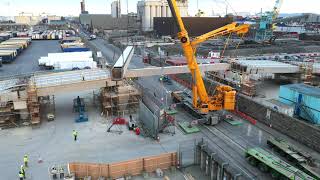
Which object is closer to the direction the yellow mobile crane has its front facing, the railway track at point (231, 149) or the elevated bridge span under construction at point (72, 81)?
the elevated bridge span under construction

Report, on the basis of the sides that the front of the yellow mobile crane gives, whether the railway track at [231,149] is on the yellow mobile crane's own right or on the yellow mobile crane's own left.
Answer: on the yellow mobile crane's own left

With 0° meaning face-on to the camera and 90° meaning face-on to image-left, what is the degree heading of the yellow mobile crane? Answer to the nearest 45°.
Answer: approximately 90°

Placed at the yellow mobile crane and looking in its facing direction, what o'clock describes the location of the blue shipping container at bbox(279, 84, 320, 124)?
The blue shipping container is roughly at 6 o'clock from the yellow mobile crane.
